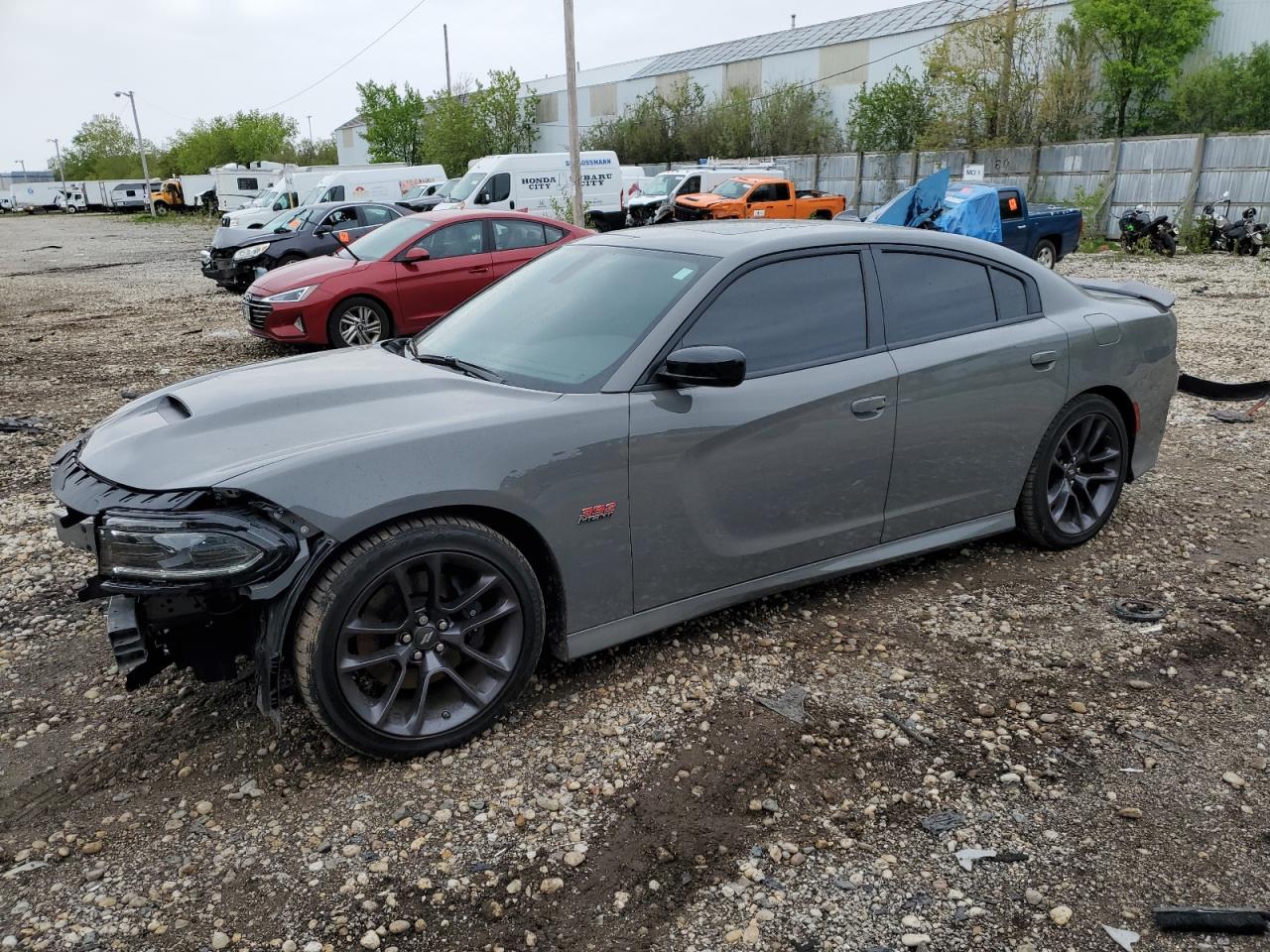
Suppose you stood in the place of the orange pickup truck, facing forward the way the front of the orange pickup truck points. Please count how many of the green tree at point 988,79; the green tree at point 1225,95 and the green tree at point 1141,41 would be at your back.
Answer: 3

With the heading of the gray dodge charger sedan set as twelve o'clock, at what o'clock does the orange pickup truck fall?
The orange pickup truck is roughly at 5 o'clock from the gray dodge charger sedan.

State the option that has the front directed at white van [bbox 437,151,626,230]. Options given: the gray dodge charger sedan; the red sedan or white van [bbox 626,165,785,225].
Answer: white van [bbox 626,165,785,225]

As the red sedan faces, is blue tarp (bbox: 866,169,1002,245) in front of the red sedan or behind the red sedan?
behind

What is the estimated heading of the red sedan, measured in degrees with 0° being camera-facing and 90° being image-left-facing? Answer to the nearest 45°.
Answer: approximately 45°

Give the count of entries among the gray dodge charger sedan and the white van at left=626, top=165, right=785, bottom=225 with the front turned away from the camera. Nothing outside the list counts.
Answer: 0

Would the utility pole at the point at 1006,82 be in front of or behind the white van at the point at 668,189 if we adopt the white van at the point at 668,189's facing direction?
behind

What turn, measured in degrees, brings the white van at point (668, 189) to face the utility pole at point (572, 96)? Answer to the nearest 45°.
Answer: approximately 45° to its left

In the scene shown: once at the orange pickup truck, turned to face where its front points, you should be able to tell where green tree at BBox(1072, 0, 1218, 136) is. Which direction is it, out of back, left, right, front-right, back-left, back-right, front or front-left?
back

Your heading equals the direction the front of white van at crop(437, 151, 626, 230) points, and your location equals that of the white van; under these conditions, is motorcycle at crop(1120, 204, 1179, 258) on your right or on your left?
on your left

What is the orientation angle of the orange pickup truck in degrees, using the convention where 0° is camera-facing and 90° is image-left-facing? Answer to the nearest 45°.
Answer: approximately 45°

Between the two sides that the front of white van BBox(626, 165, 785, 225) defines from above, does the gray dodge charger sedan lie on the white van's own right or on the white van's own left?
on the white van's own left

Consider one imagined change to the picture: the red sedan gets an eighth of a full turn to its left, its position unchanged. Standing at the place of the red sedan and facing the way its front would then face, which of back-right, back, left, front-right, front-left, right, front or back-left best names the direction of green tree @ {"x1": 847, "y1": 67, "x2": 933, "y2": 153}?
back-left
